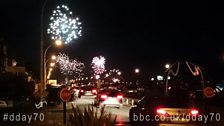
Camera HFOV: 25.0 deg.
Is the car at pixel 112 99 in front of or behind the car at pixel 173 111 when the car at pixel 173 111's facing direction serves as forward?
in front

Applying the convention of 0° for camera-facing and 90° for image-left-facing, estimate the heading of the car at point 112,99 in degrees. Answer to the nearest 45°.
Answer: approximately 180°

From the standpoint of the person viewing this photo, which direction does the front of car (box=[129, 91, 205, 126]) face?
facing away from the viewer and to the left of the viewer

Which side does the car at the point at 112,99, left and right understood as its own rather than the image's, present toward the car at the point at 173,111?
back
